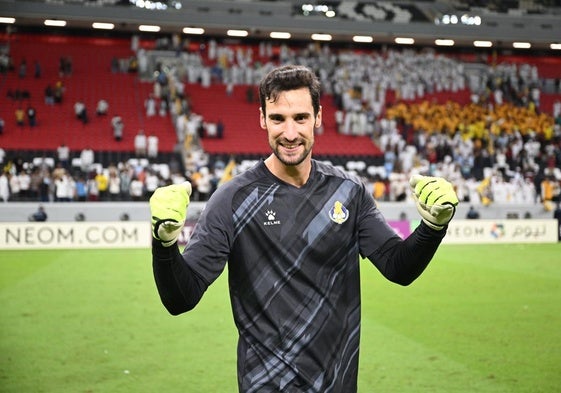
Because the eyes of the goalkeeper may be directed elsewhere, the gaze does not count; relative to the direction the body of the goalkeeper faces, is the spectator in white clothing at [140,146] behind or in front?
behind

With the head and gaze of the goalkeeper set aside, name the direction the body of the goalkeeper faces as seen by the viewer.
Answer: toward the camera

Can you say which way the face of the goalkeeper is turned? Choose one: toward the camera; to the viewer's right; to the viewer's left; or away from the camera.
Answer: toward the camera
